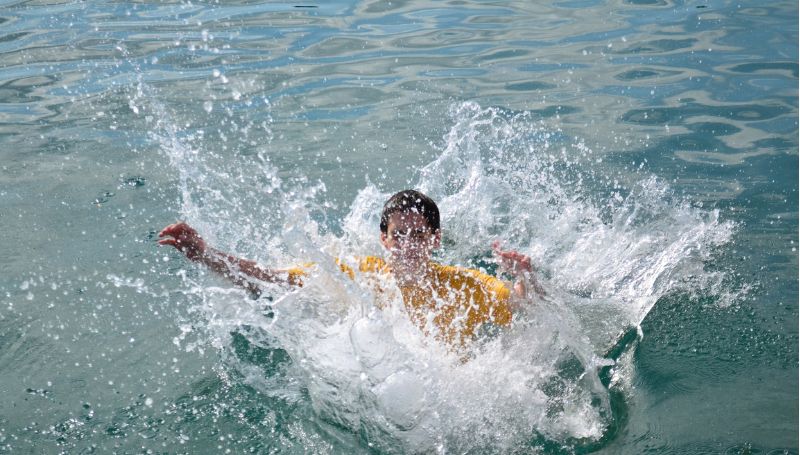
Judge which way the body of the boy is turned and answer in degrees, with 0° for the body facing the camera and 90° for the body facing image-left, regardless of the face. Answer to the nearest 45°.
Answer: approximately 0°
